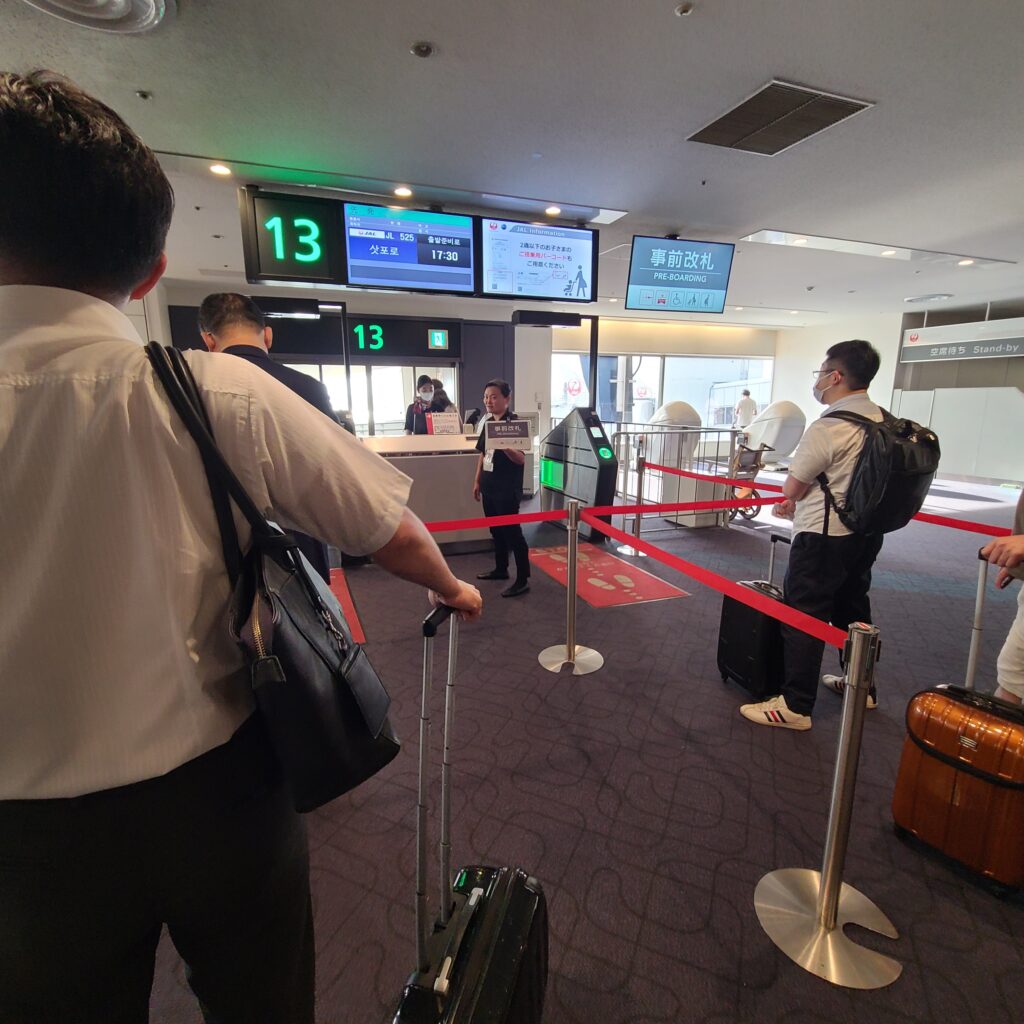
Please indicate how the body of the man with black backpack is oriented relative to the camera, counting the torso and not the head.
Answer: to the viewer's left

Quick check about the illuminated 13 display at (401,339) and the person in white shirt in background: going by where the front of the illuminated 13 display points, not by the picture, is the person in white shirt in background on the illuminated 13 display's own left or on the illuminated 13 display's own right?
on the illuminated 13 display's own left

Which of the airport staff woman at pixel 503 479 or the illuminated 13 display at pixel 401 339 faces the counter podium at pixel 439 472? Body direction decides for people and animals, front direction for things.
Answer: the illuminated 13 display

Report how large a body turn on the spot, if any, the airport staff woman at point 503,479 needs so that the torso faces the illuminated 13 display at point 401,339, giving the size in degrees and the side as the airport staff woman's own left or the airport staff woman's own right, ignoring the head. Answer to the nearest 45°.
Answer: approximately 135° to the airport staff woman's own right

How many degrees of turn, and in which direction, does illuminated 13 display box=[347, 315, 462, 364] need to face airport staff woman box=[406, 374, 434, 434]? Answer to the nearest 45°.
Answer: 0° — it already faces them

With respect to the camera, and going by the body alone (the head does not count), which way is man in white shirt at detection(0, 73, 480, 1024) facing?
away from the camera

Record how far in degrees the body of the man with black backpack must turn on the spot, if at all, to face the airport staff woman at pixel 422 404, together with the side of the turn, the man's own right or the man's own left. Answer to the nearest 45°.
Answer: approximately 45° to the man's own right

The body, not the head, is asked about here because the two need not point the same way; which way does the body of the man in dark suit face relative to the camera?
away from the camera

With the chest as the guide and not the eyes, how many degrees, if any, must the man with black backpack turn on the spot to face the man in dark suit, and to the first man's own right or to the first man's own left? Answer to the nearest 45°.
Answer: approximately 45° to the first man's own left

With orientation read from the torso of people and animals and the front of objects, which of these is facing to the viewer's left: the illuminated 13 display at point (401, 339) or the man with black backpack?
the man with black backpack

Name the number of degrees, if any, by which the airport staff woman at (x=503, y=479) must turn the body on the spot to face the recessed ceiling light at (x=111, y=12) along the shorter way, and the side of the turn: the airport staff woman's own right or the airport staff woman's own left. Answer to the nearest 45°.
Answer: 0° — they already face it

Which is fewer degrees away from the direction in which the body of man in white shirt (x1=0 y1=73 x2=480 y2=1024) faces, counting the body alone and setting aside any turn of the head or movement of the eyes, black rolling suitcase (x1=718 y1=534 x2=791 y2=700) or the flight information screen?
the flight information screen
